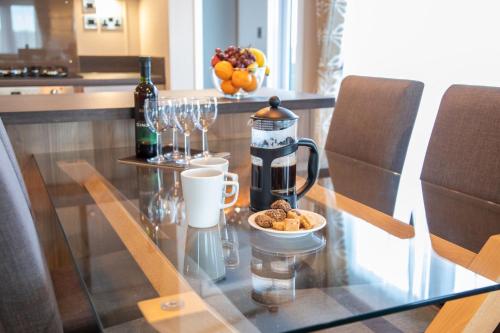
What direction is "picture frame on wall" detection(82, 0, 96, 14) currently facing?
toward the camera

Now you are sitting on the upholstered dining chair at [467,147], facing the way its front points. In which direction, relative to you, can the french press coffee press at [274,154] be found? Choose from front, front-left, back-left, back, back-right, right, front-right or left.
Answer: front

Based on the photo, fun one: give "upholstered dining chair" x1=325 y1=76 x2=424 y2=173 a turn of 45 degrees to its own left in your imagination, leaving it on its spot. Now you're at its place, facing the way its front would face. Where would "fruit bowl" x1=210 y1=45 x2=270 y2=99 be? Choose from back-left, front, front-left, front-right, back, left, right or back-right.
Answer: right

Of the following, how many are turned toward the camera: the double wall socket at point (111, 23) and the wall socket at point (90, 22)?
2

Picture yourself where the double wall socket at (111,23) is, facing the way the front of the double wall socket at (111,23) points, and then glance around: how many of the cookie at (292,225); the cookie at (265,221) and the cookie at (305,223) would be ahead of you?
3

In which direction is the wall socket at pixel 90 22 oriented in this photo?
toward the camera

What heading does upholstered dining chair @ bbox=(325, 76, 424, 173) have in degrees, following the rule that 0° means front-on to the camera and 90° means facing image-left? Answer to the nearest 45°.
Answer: approximately 45°

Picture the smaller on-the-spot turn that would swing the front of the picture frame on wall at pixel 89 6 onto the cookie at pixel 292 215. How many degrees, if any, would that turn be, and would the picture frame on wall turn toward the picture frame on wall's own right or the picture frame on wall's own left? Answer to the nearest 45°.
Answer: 0° — it already faces it

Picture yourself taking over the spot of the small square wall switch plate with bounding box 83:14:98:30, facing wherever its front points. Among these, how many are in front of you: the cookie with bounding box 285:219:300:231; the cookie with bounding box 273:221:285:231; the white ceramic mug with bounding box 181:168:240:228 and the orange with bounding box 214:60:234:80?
4

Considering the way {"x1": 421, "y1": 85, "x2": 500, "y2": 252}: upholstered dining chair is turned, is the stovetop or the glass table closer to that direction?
the glass table

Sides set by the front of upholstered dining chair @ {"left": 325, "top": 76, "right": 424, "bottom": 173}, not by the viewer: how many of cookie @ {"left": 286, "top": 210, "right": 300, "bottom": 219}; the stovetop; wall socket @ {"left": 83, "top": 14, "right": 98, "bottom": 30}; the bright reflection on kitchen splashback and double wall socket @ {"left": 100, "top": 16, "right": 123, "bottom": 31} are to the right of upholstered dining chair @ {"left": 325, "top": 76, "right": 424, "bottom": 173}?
4

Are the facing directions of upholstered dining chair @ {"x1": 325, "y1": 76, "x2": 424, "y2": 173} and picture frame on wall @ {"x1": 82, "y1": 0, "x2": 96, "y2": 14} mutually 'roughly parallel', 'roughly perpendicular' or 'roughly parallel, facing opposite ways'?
roughly perpendicular

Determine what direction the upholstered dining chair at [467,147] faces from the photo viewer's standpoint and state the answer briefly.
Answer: facing the viewer and to the left of the viewer

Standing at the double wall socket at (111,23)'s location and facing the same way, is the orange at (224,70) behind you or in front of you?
in front
